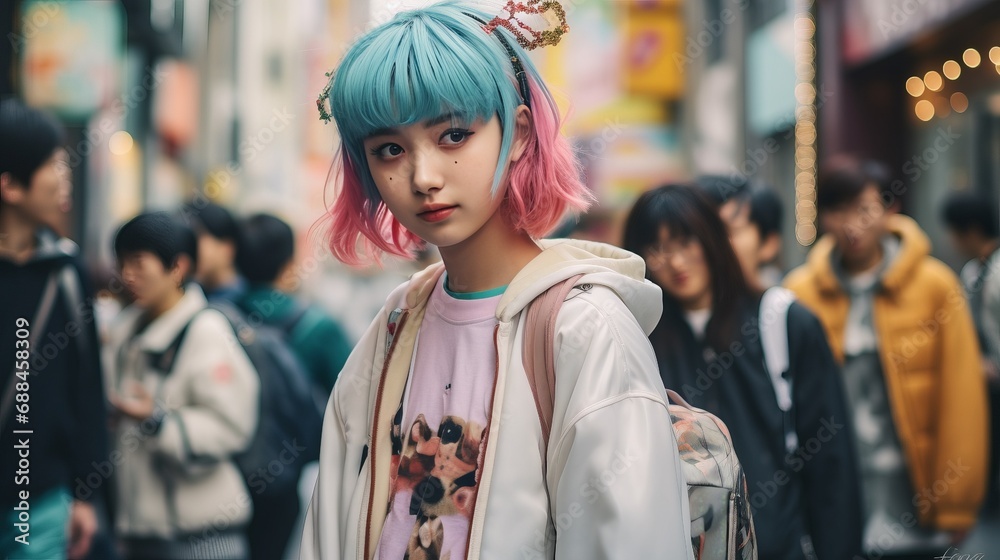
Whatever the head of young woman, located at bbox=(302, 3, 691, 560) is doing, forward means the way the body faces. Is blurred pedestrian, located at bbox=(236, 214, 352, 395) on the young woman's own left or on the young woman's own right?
on the young woman's own right

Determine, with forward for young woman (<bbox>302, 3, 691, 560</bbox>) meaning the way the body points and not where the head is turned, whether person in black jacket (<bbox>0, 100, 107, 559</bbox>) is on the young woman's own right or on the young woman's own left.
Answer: on the young woman's own right

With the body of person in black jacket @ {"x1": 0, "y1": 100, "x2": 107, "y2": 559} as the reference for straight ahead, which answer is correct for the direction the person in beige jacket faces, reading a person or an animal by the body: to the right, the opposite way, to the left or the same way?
to the right

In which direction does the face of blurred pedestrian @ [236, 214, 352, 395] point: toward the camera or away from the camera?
away from the camera

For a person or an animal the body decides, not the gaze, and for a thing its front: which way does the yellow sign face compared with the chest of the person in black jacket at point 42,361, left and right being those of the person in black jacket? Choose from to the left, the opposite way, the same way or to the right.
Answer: to the right
